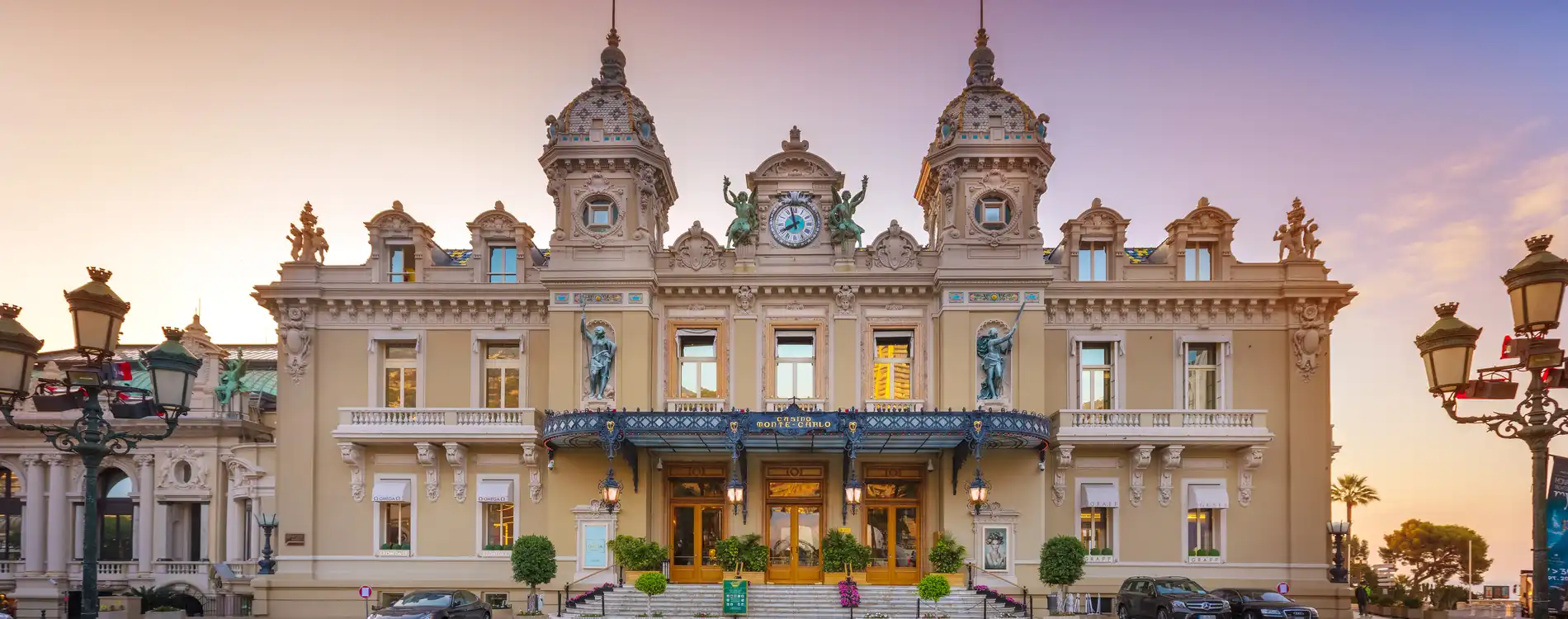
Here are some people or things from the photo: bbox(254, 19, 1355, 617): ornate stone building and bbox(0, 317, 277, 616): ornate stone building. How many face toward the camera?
2

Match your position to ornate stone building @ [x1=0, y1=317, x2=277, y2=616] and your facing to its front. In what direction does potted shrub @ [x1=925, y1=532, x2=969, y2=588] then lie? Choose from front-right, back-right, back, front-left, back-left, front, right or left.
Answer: front-left

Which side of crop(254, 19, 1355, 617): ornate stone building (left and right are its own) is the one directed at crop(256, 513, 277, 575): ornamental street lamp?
right
